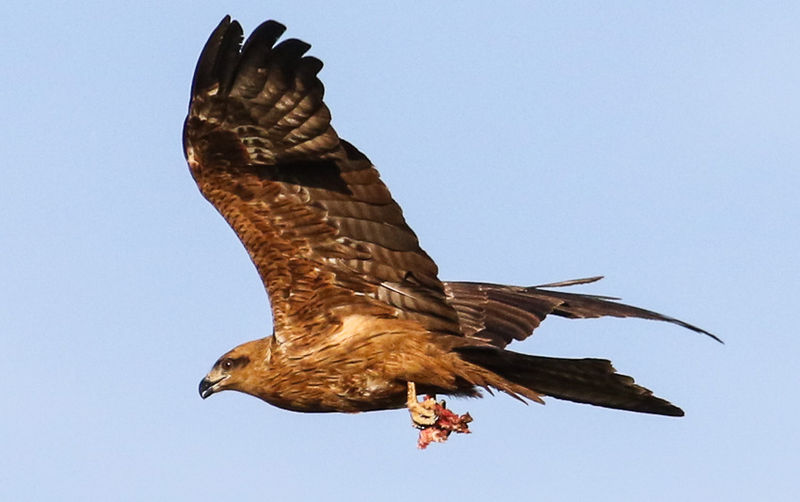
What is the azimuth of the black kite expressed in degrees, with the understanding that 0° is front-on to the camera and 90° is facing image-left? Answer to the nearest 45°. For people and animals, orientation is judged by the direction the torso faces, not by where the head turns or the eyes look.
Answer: approximately 90°
